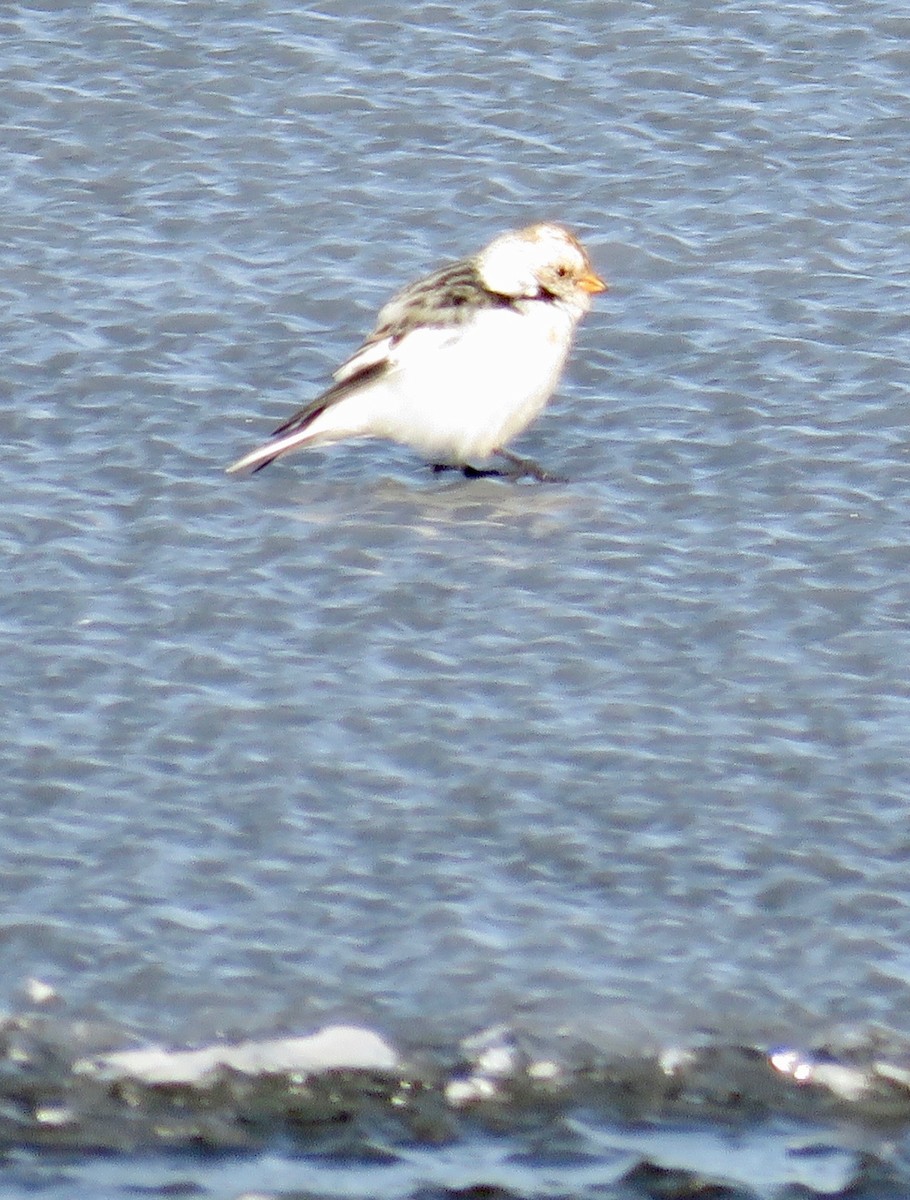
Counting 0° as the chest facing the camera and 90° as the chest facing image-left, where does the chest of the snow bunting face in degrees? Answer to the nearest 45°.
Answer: approximately 270°
